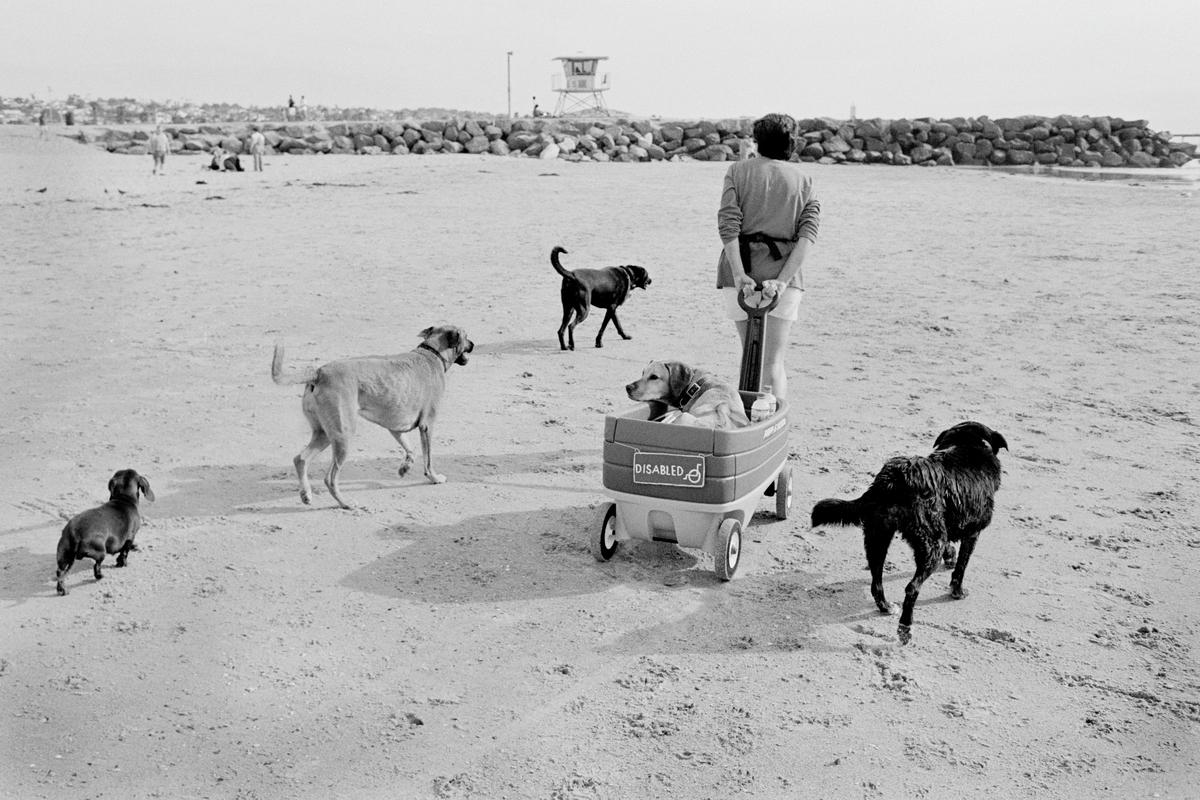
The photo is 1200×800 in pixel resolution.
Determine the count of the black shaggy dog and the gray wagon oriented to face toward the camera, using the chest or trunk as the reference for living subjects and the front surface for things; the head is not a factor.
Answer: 0

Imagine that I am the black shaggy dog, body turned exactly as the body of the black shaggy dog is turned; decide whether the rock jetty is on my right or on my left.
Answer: on my left

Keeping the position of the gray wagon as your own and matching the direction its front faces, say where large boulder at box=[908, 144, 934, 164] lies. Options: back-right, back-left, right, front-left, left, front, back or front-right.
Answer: front-left

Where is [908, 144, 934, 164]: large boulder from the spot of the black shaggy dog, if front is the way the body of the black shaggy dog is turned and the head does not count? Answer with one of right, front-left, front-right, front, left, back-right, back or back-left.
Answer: front-left

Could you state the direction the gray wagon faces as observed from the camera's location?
facing away from the viewer and to the right of the viewer

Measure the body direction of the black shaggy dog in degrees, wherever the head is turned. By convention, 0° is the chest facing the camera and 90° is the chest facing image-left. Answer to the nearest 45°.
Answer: approximately 225°

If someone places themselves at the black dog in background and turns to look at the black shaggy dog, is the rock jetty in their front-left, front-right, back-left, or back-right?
back-left

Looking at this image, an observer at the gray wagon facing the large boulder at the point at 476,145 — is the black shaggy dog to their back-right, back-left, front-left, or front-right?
back-right

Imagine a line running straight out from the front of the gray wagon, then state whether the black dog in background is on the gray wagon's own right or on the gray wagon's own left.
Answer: on the gray wagon's own left

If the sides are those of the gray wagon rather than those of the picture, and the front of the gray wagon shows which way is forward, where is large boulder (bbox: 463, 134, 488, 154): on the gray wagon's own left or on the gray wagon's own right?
on the gray wagon's own left

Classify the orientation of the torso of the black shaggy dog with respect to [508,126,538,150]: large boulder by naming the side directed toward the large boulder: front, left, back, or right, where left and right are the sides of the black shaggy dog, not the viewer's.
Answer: left
